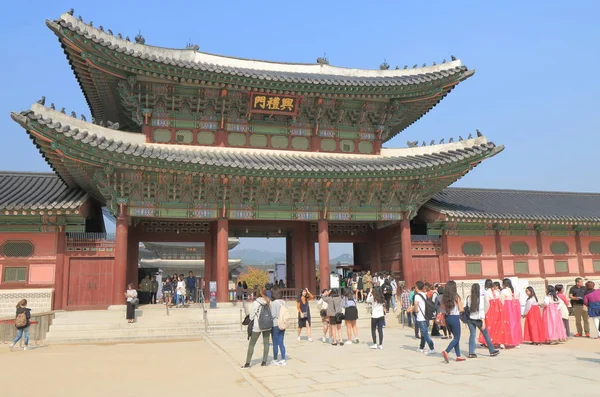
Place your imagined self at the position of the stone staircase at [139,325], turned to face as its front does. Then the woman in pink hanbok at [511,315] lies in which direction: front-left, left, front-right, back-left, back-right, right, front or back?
front-left

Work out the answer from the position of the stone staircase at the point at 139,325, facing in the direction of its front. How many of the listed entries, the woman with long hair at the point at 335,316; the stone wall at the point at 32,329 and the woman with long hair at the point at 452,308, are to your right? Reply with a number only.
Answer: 1

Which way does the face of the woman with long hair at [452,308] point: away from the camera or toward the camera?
away from the camera

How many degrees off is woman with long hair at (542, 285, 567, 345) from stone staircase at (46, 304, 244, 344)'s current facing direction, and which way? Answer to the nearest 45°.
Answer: approximately 45° to its left

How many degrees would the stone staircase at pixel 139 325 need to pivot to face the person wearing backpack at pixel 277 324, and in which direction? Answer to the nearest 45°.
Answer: approximately 45° to its left

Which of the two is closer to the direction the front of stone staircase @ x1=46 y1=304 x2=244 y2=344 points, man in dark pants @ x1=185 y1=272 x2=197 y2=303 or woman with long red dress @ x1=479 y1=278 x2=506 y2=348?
the woman with long red dress

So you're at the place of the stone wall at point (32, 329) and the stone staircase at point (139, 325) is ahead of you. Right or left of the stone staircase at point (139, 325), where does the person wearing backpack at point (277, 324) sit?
right

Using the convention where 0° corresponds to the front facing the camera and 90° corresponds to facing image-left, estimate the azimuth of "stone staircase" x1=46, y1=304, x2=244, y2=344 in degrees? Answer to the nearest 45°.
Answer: approximately 0°

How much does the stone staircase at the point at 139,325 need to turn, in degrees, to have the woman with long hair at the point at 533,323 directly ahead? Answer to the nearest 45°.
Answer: approximately 45° to its left

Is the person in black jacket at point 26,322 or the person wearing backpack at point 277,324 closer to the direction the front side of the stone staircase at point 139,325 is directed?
the person wearing backpack

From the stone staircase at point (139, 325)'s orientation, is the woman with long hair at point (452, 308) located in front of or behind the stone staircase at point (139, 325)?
in front

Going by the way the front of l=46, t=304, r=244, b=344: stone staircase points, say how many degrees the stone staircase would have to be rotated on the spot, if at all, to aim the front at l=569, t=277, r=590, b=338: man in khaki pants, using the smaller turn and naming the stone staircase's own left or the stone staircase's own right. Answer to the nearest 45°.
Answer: approximately 45° to the stone staircase's own left

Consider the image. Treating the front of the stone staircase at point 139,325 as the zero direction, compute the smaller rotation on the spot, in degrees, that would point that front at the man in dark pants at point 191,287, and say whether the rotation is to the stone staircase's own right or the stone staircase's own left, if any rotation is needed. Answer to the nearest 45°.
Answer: approximately 135° to the stone staircase's own left
